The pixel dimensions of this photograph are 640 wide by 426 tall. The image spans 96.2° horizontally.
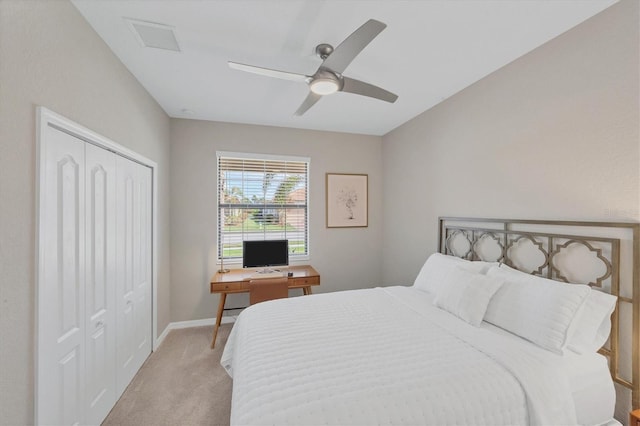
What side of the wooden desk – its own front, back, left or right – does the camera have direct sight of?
front

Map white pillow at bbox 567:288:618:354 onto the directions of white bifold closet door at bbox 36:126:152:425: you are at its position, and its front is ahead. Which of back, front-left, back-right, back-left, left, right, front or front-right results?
front

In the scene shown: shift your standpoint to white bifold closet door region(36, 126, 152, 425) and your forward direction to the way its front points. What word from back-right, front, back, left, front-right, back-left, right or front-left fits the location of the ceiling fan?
front

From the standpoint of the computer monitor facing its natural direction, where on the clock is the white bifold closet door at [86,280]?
The white bifold closet door is roughly at 1 o'clock from the computer monitor.

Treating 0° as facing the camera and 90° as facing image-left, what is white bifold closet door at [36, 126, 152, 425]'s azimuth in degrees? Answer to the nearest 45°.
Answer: approximately 315°

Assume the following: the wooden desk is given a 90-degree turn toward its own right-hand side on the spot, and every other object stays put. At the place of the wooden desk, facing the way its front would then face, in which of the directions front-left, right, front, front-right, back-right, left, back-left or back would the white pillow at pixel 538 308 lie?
back-left

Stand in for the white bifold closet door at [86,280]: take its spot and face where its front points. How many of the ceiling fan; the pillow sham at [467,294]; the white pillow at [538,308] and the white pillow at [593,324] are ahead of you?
4

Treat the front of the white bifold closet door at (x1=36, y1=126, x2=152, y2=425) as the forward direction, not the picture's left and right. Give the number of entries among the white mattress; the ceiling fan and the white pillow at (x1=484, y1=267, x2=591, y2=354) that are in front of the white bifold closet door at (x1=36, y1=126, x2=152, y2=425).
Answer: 3

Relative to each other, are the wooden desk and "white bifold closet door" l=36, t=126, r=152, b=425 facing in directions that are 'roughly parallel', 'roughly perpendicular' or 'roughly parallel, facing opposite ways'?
roughly perpendicular

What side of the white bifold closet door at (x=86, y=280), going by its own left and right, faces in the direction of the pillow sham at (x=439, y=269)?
front

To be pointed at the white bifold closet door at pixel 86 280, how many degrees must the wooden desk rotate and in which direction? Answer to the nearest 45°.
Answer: approximately 45° to its right

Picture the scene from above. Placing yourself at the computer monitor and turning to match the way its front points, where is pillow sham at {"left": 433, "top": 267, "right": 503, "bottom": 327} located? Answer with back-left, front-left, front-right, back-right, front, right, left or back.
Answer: front-left

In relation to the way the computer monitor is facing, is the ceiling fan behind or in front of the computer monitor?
in front

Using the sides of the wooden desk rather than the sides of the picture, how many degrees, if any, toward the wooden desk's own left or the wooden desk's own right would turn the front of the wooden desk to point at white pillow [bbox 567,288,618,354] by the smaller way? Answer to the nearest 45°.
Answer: approximately 45° to the wooden desk's own left

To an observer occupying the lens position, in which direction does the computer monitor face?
facing the viewer

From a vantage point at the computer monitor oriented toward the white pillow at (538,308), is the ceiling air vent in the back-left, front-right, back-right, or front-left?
front-right

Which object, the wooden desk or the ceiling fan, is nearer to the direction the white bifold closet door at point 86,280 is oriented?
the ceiling fan
